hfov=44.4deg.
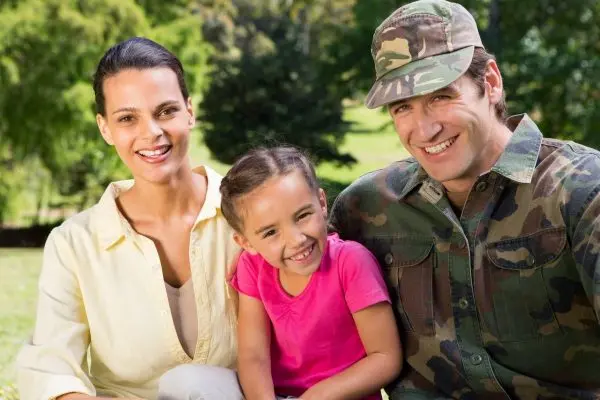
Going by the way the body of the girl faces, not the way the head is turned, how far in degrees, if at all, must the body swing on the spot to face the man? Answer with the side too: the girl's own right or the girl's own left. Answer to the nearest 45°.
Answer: approximately 90° to the girl's own left

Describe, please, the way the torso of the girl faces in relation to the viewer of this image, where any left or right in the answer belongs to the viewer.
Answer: facing the viewer

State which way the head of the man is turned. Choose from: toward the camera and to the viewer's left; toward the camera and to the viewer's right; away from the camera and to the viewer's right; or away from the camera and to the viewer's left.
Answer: toward the camera and to the viewer's left

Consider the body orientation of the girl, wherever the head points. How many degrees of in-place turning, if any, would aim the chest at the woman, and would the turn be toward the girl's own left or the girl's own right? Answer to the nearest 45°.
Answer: approximately 135° to the girl's own right

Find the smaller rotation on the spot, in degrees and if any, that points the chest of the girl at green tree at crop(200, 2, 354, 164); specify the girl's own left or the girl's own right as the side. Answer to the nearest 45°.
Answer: approximately 180°

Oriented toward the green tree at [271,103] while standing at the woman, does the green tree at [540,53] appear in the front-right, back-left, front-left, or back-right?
front-right

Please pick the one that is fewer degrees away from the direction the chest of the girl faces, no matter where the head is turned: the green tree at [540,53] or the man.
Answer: the man

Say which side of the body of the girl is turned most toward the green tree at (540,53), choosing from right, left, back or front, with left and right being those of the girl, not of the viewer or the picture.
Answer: back
